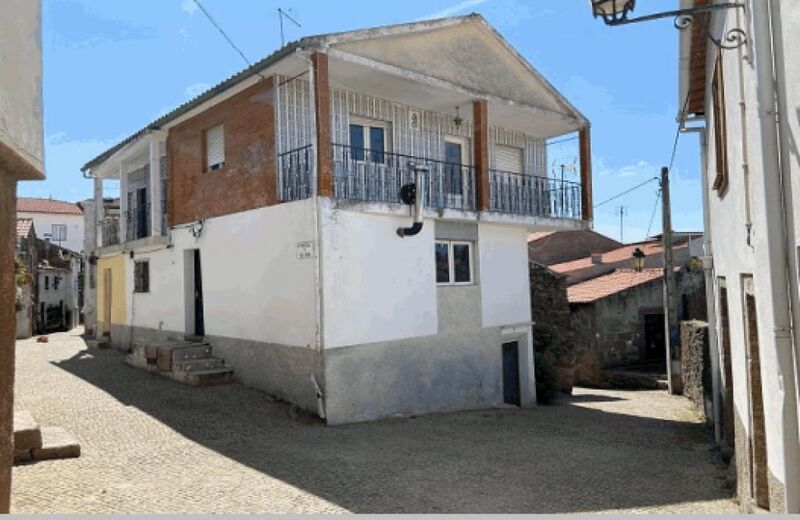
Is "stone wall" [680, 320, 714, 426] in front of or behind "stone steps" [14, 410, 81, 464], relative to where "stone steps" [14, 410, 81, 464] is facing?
in front

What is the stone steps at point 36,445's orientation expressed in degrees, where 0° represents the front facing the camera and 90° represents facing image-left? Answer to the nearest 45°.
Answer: approximately 270°

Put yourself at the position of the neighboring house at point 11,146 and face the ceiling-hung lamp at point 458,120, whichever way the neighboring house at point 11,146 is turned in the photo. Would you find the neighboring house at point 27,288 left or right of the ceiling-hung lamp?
left

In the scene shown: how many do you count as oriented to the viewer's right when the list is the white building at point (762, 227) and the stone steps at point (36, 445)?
1

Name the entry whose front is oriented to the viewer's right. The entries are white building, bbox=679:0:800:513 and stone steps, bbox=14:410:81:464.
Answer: the stone steps

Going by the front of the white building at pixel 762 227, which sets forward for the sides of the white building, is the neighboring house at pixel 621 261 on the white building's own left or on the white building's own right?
on the white building's own right

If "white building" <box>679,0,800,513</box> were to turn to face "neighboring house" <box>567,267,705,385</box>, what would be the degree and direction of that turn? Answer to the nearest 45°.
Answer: approximately 90° to its right

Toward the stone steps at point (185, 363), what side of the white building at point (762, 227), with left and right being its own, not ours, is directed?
front

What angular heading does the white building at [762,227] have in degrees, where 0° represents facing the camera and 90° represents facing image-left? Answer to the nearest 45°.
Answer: approximately 90°
